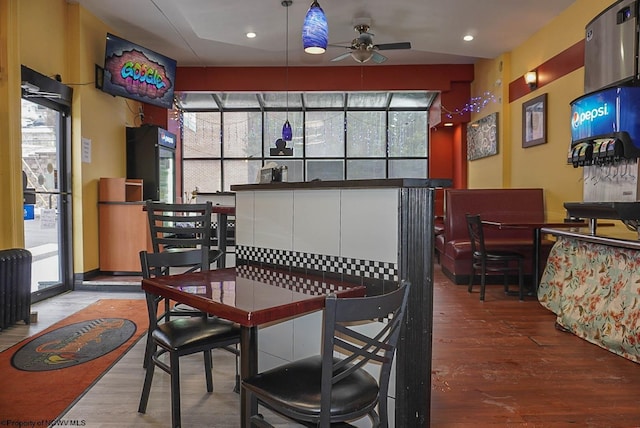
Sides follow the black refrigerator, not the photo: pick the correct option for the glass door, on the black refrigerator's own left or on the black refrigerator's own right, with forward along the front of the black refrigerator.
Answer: on the black refrigerator's own right

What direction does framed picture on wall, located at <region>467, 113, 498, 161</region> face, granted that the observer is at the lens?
facing the viewer and to the left of the viewer

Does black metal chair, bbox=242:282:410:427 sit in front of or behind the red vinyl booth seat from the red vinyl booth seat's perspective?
in front

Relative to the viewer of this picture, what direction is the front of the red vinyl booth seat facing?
facing the viewer

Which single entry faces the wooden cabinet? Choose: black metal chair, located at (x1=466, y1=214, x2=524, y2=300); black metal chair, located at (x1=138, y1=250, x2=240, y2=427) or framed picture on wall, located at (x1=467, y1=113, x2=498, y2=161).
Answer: the framed picture on wall

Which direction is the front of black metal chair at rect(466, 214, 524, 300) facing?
to the viewer's right

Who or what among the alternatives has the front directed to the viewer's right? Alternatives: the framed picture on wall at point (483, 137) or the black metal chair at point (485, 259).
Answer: the black metal chair

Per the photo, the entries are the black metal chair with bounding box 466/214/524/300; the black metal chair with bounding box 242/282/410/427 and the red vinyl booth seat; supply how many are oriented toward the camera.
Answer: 1

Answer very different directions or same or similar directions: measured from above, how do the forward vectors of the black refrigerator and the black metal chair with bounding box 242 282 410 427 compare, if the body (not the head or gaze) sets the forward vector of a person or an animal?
very different directions

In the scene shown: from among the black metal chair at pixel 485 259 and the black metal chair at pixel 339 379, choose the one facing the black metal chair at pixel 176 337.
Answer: the black metal chair at pixel 339 379

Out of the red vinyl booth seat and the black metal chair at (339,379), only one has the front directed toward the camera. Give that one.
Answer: the red vinyl booth seat

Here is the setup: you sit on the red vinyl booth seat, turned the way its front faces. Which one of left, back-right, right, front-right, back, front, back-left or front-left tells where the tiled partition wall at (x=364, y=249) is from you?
front
